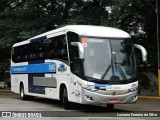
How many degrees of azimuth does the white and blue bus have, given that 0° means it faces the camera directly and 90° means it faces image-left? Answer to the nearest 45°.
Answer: approximately 315°
